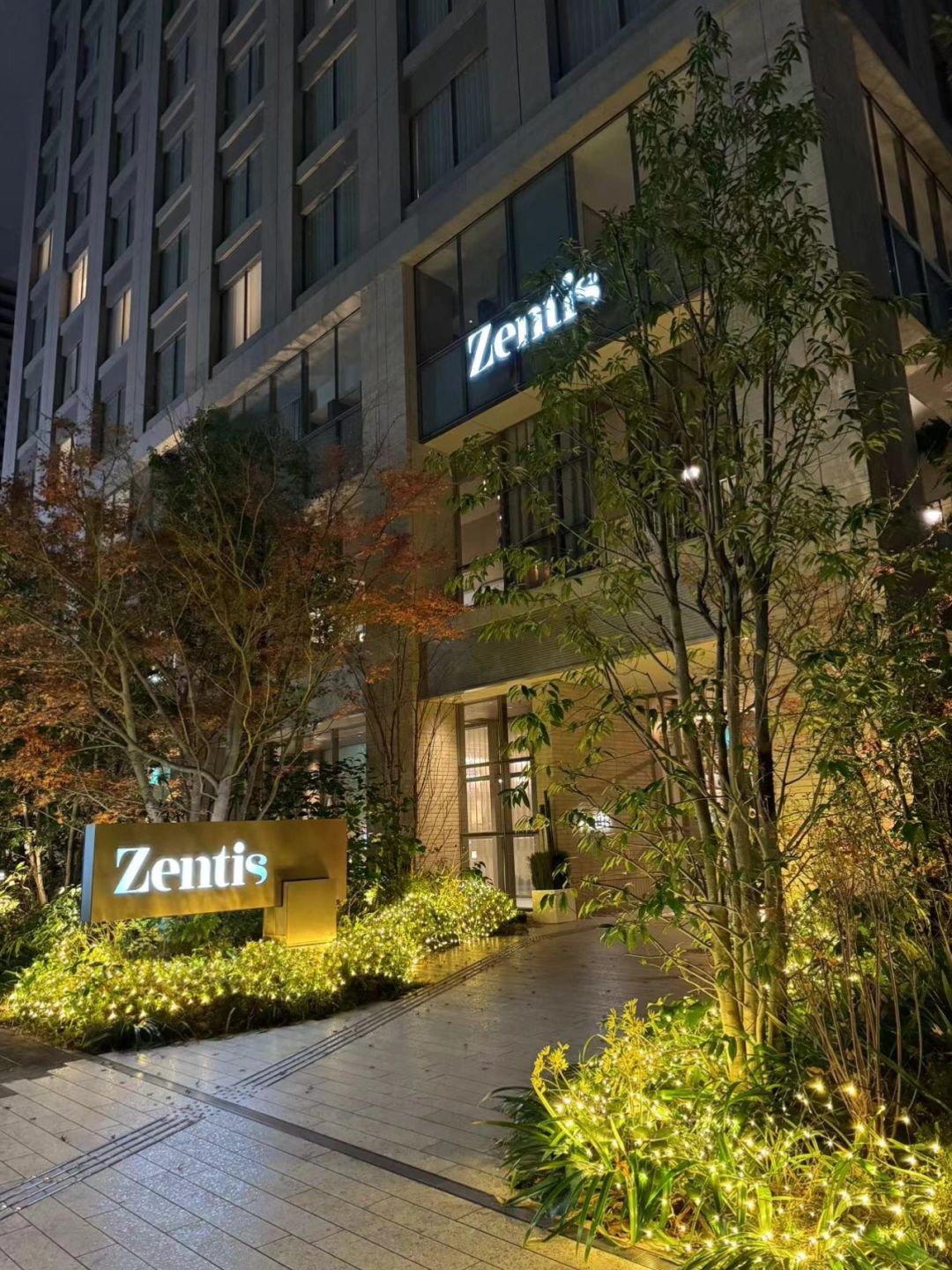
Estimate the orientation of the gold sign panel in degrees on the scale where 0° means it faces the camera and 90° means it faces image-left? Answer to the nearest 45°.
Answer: approximately 315°

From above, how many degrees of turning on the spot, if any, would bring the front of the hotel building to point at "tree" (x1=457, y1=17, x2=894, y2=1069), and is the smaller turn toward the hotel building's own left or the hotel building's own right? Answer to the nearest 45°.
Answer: approximately 45° to the hotel building's own left

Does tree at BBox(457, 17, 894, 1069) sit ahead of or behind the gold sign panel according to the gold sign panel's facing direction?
ahead

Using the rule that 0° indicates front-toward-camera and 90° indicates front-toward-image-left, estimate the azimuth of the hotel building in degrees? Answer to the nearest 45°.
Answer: approximately 45°
